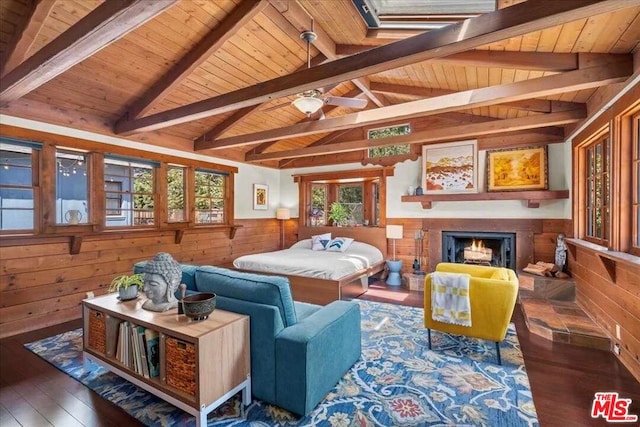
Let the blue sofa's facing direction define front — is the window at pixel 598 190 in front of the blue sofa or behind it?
in front

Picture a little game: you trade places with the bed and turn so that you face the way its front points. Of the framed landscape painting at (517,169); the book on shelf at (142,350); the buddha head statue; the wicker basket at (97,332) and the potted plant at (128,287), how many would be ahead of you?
4

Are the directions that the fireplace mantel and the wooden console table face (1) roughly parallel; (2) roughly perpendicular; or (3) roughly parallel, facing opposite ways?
roughly parallel

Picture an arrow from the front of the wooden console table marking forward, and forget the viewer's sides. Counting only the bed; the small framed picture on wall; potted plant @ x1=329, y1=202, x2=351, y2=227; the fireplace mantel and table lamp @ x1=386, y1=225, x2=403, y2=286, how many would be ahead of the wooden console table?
0

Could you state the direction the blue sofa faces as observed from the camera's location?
facing away from the viewer and to the right of the viewer

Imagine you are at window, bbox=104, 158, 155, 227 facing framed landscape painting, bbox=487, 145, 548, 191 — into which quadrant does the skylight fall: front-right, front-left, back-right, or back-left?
front-right

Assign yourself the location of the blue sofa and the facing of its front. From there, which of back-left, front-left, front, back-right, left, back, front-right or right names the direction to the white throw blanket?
front-right

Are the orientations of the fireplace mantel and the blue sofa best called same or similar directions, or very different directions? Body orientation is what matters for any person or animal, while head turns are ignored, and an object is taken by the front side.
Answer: very different directions

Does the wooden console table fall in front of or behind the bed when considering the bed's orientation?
in front

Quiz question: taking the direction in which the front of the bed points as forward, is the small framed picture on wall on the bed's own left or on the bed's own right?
on the bed's own right

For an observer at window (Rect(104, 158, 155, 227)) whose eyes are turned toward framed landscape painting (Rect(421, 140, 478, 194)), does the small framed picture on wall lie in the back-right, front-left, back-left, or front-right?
front-left

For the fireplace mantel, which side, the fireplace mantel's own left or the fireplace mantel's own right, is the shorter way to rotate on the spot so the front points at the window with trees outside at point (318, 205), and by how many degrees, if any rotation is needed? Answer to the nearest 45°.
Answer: approximately 90° to the fireplace mantel's own right

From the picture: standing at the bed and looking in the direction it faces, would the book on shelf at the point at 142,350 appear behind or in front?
in front

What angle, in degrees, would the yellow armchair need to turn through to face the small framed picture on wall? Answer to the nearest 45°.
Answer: approximately 45° to its right

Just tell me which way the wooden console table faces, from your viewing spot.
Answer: facing the viewer and to the left of the viewer

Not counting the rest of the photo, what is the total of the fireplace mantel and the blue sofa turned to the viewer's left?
0
